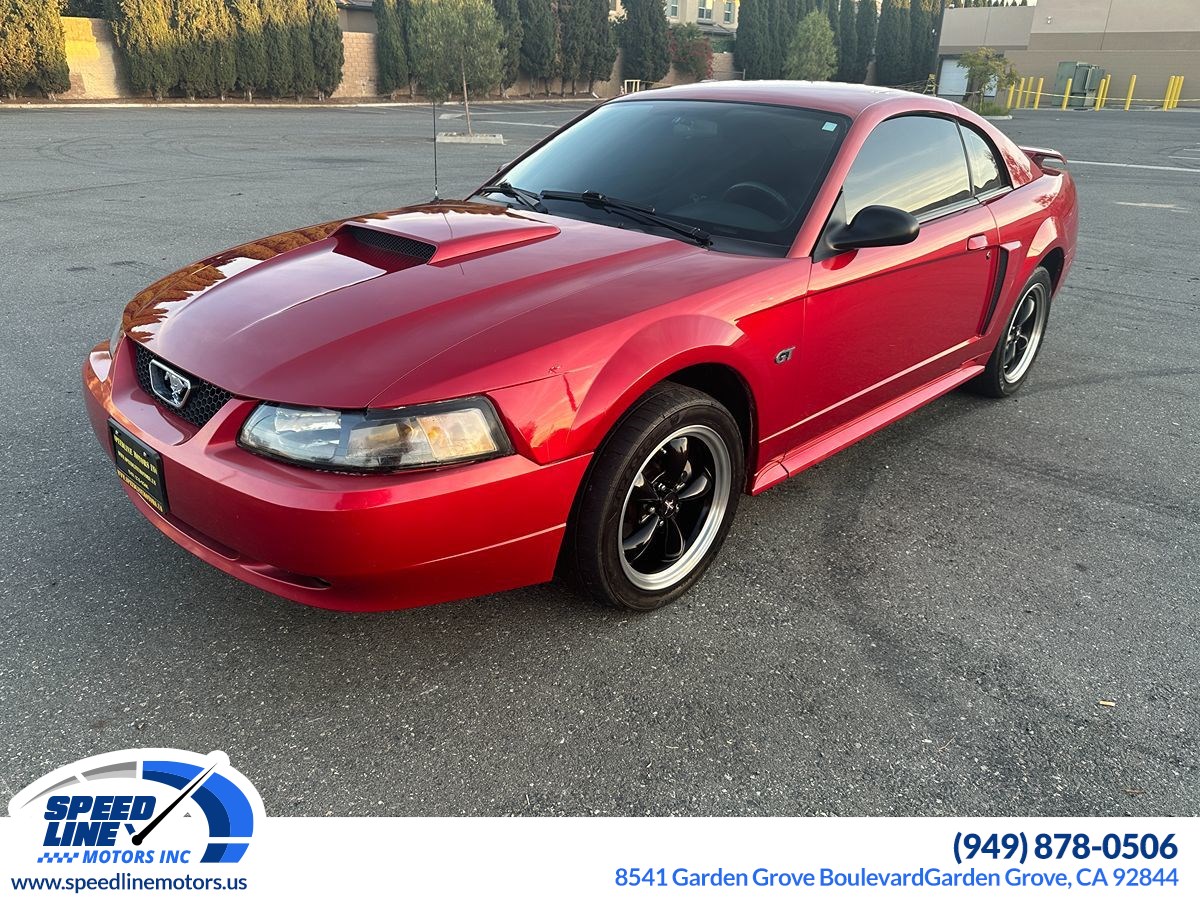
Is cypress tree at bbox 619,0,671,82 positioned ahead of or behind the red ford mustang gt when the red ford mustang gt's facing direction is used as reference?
behind

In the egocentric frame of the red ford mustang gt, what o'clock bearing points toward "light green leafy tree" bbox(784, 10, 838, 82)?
The light green leafy tree is roughly at 5 o'clock from the red ford mustang gt.

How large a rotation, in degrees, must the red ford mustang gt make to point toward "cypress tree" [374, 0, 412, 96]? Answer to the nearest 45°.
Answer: approximately 135° to its right

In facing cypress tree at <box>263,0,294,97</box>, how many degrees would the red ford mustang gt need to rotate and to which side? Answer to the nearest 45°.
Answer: approximately 135° to its right

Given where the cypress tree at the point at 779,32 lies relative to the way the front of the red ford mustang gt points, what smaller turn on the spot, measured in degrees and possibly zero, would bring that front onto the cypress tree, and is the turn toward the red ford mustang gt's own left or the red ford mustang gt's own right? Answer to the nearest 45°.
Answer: approximately 135° to the red ford mustang gt's own right

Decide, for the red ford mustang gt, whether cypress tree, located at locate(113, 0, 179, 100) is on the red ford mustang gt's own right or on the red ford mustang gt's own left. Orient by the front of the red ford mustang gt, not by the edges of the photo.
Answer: on the red ford mustang gt's own right

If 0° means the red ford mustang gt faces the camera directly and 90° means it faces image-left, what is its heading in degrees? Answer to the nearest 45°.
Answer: approximately 45°

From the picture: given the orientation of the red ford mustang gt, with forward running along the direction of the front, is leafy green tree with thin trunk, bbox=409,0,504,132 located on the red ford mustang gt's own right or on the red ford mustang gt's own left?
on the red ford mustang gt's own right

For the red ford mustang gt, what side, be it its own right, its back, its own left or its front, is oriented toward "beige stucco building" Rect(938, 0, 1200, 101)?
back

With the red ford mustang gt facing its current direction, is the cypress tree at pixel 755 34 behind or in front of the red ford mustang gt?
behind

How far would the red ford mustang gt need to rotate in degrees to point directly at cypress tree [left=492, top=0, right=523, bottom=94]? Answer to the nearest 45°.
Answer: approximately 135° to its right

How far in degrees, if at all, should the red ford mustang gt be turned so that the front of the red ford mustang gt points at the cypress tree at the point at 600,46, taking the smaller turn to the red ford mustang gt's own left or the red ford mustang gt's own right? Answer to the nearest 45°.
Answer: approximately 135° to the red ford mustang gt's own right

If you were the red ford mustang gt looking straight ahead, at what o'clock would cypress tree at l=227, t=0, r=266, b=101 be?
The cypress tree is roughly at 4 o'clock from the red ford mustang gt.
